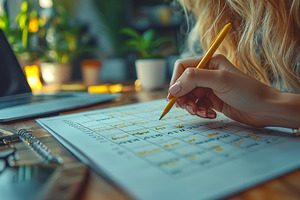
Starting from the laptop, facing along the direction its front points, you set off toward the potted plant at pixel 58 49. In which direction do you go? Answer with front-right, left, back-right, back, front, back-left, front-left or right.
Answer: back-left

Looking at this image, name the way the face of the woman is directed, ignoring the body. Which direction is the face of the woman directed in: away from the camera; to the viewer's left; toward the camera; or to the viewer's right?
to the viewer's left

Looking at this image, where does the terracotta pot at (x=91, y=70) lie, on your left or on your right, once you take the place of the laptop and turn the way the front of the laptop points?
on your left

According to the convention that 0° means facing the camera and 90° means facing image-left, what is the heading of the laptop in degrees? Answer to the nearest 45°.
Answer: approximately 315°
